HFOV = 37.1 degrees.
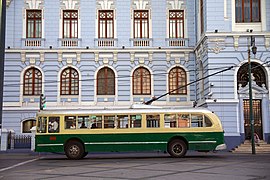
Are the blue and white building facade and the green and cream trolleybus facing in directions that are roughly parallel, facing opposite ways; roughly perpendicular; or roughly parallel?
roughly perpendicular

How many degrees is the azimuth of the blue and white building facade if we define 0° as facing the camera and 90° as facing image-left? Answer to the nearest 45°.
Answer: approximately 0°

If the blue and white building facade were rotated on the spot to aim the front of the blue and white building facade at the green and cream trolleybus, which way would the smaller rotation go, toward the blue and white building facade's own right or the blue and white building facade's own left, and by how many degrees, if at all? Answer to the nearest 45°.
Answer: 0° — it already faces it

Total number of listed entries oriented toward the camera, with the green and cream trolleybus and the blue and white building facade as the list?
1
